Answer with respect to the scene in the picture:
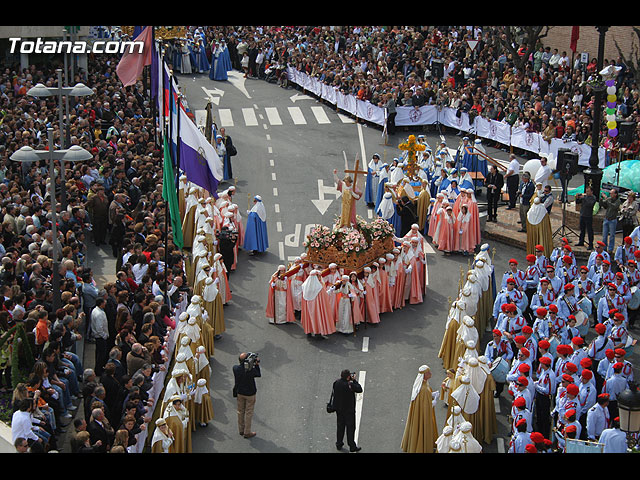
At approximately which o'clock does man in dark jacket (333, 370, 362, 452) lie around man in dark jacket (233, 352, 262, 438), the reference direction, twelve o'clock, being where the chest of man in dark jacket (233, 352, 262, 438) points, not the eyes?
man in dark jacket (333, 370, 362, 452) is roughly at 2 o'clock from man in dark jacket (233, 352, 262, 438).

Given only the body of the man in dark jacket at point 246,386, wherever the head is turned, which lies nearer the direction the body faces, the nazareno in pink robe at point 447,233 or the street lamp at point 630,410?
the nazareno in pink robe

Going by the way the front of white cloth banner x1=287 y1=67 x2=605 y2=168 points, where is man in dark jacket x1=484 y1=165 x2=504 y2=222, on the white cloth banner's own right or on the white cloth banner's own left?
on the white cloth banner's own left

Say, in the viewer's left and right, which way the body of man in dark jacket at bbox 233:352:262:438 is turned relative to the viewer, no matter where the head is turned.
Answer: facing away from the viewer and to the right of the viewer

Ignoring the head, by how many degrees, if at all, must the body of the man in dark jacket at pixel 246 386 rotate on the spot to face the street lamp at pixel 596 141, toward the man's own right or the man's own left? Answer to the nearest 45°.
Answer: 0° — they already face it

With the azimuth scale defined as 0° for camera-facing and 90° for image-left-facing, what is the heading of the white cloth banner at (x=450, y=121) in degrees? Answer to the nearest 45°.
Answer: approximately 45°

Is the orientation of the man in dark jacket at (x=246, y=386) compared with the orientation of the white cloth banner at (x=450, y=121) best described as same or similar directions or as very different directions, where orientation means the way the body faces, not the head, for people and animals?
very different directions
